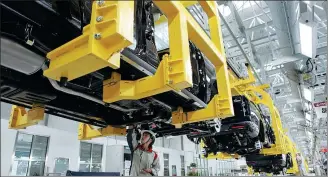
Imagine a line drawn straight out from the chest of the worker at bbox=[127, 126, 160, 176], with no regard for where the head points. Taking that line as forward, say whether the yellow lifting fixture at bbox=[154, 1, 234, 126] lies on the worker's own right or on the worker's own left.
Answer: on the worker's own left

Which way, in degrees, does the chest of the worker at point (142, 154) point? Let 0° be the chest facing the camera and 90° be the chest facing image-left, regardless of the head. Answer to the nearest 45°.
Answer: approximately 45°

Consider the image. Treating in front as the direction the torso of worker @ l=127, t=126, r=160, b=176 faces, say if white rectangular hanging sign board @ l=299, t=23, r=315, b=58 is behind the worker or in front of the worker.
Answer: behind
